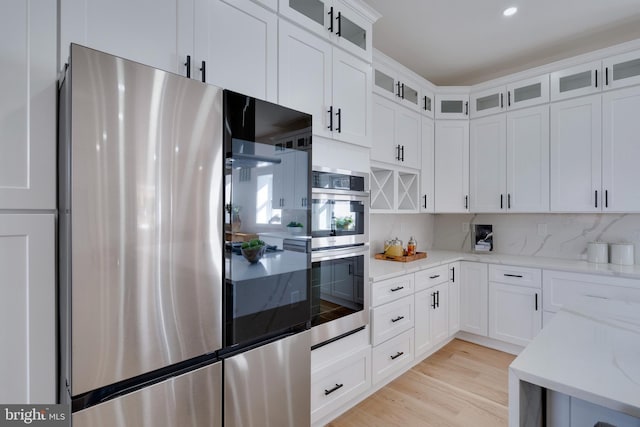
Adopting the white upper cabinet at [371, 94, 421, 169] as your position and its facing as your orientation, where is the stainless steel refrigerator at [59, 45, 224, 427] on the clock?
The stainless steel refrigerator is roughly at 2 o'clock from the white upper cabinet.

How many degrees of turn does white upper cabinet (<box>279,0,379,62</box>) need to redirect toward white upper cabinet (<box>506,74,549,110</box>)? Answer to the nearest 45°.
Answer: approximately 90° to its left

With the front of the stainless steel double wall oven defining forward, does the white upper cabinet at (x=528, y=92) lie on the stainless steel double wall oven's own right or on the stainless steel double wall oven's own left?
on the stainless steel double wall oven's own left

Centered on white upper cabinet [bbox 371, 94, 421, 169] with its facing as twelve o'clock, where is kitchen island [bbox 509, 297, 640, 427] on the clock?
The kitchen island is roughly at 1 o'clock from the white upper cabinet.

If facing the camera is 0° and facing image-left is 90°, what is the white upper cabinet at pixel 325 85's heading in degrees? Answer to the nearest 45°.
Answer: approximately 315°

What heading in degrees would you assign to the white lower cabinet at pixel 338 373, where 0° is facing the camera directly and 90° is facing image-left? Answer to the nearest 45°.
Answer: approximately 315°

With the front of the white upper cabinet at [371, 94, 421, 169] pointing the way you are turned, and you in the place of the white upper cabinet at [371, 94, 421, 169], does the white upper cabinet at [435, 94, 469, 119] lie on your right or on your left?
on your left

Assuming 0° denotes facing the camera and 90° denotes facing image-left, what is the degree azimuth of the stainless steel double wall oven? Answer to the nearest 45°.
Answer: approximately 315°

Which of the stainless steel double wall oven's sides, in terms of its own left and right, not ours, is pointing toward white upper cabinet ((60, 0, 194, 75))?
right
